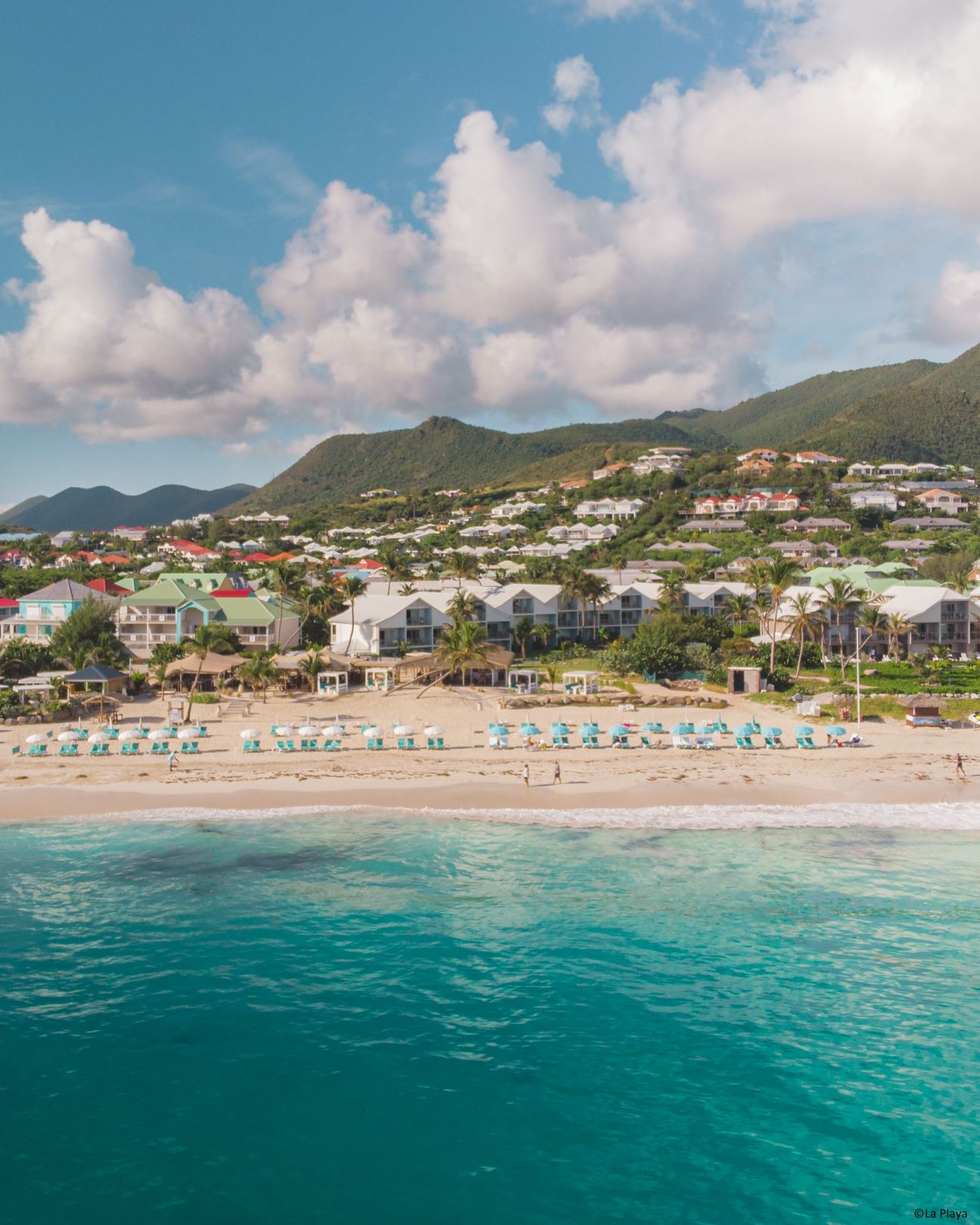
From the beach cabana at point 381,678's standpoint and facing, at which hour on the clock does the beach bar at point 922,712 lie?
the beach bar at point 922,712 is roughly at 10 o'clock from the beach cabana at point 381,678.

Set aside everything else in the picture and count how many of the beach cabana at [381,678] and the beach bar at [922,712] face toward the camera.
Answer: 2

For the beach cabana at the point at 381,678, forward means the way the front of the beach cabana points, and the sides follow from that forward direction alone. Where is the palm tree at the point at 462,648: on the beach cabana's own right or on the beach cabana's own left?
on the beach cabana's own left

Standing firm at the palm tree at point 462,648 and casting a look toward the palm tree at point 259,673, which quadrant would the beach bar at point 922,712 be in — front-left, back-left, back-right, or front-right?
back-left

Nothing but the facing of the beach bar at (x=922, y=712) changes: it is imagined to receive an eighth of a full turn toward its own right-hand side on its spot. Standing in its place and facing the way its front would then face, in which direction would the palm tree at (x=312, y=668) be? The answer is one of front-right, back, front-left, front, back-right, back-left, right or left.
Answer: front-right

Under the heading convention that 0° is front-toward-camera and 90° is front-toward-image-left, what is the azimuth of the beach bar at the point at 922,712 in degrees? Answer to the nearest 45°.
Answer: approximately 0°

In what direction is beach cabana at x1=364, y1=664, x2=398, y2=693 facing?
toward the camera

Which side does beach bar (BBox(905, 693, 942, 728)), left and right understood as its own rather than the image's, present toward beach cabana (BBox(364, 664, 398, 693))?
right

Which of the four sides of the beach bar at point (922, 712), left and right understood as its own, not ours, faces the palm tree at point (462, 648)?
right
